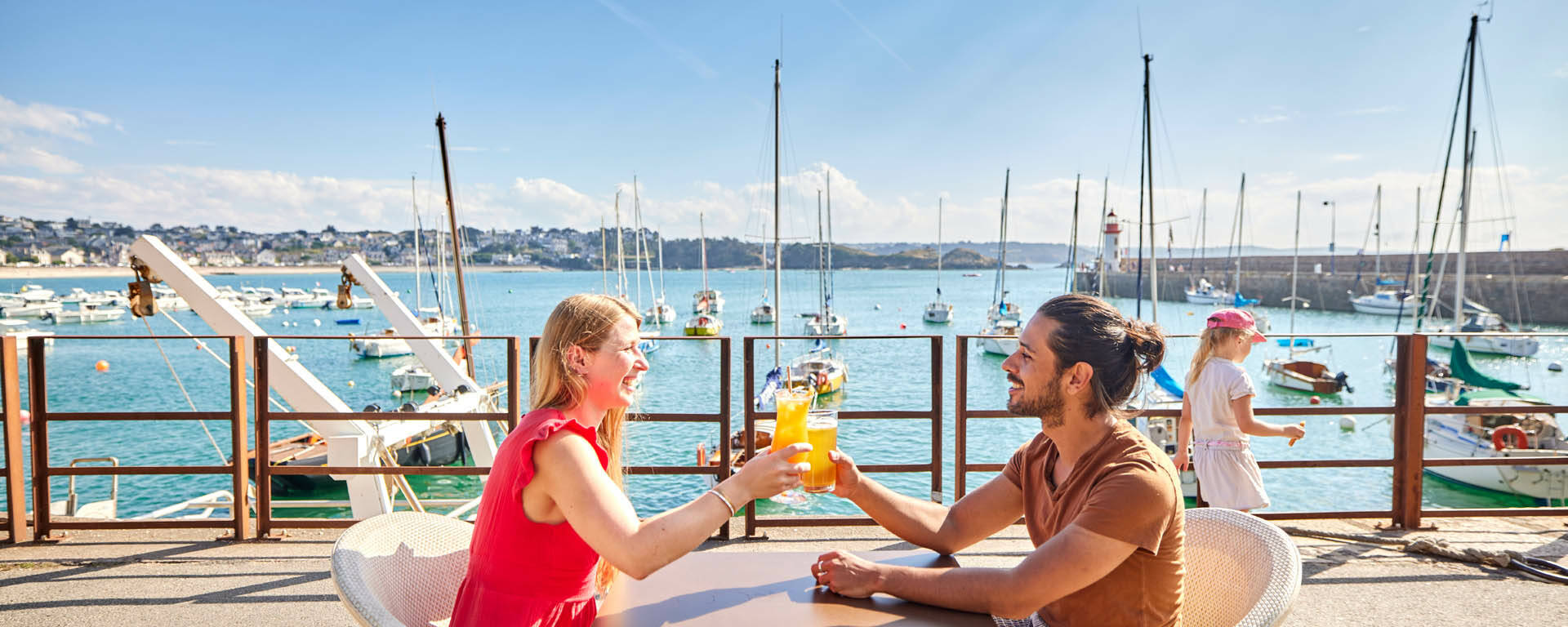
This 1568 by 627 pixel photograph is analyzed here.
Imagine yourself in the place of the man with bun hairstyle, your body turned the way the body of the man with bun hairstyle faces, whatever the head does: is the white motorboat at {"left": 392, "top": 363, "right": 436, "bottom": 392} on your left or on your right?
on your right

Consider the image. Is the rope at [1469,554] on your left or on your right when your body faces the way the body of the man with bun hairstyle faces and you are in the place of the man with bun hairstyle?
on your right

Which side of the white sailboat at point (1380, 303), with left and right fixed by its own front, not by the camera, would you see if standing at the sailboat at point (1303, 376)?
left

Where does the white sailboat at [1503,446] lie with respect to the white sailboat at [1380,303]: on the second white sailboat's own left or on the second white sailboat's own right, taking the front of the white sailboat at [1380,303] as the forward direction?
on the second white sailboat's own left

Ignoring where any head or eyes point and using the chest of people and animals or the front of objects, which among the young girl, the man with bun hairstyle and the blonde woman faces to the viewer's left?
the man with bun hairstyle

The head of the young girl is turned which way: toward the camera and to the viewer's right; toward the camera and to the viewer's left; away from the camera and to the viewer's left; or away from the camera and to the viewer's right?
away from the camera and to the viewer's right

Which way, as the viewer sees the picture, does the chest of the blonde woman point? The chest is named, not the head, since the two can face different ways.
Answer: to the viewer's right

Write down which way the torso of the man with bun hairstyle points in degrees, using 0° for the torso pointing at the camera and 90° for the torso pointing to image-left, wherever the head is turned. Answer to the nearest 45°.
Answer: approximately 90°

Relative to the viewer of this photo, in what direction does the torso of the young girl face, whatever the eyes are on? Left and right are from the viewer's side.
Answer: facing away from the viewer and to the right of the viewer

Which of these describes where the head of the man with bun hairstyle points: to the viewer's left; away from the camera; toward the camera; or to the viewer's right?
to the viewer's left
